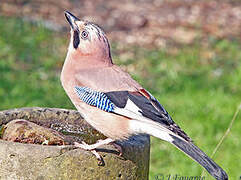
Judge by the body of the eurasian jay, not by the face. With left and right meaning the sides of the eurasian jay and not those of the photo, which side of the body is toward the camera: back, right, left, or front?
left
